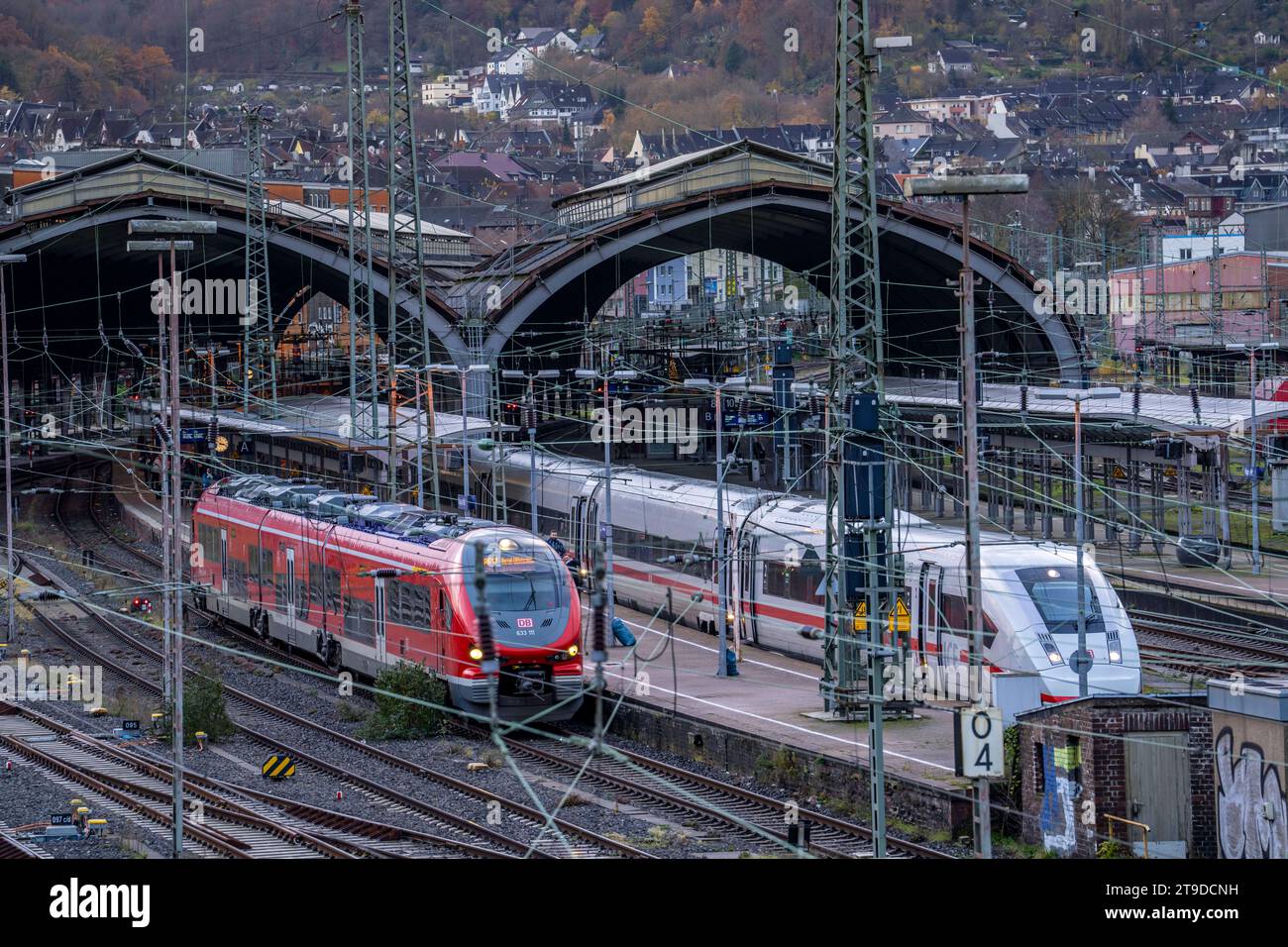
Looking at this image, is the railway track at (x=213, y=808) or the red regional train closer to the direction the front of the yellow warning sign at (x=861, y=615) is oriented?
the railway track

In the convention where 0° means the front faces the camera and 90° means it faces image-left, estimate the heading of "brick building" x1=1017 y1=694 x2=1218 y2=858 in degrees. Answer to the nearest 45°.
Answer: approximately 0°

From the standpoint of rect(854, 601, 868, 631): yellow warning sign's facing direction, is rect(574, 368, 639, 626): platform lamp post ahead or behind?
behind

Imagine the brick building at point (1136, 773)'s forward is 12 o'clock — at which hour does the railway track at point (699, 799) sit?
The railway track is roughly at 4 o'clock from the brick building.

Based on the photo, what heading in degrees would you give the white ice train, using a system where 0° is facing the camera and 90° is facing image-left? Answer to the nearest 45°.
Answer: approximately 315°

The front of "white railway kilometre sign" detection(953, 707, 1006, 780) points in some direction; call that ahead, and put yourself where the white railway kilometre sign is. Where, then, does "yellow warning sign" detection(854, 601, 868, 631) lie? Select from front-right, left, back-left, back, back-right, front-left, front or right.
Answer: back

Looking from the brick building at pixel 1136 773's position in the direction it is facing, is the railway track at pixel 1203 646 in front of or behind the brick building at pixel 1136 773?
behind

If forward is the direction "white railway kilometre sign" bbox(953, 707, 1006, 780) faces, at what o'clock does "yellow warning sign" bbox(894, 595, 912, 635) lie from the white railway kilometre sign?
The yellow warning sign is roughly at 6 o'clock from the white railway kilometre sign.
